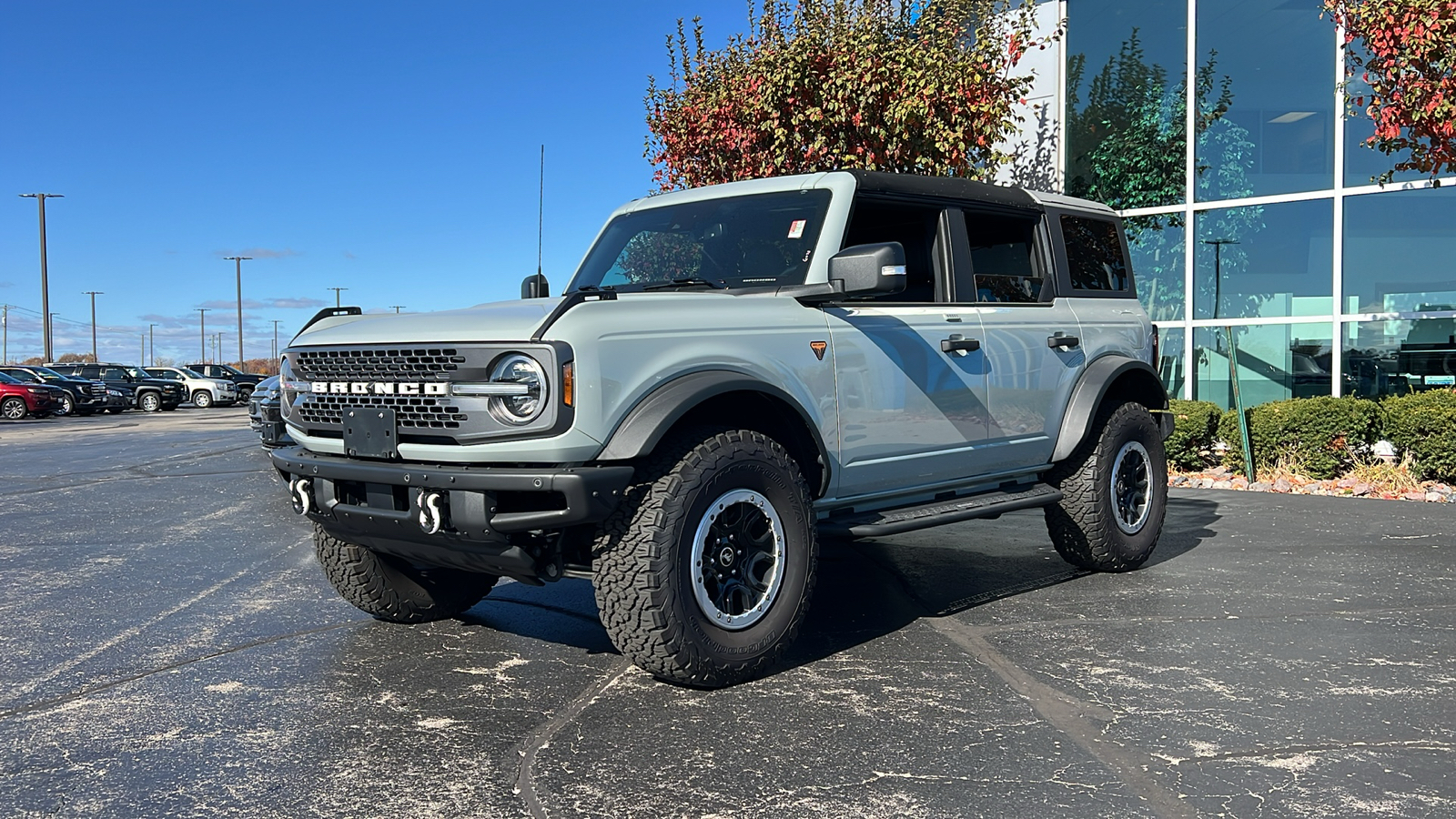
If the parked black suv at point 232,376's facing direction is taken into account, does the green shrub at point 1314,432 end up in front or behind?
in front

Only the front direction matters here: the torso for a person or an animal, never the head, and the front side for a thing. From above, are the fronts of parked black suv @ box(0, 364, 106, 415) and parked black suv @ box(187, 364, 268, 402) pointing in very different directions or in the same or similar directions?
same or similar directions

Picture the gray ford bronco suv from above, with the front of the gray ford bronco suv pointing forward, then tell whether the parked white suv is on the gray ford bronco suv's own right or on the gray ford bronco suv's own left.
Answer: on the gray ford bronco suv's own right

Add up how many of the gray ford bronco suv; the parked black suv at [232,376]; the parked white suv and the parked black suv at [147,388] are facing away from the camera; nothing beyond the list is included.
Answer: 0

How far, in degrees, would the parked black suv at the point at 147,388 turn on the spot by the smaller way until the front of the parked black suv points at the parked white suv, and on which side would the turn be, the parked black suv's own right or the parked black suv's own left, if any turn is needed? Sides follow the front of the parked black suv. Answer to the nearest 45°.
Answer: approximately 90° to the parked black suv's own left

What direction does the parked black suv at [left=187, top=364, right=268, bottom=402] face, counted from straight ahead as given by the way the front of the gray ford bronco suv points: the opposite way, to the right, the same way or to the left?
to the left

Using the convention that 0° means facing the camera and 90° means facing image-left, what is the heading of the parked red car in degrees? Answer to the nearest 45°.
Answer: approximately 315°

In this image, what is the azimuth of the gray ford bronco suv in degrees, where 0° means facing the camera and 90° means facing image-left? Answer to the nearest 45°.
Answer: approximately 45°

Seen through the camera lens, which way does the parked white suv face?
facing the viewer and to the right of the viewer
